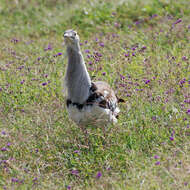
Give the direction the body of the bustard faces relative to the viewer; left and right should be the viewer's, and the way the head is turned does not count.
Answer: facing the viewer and to the left of the viewer
